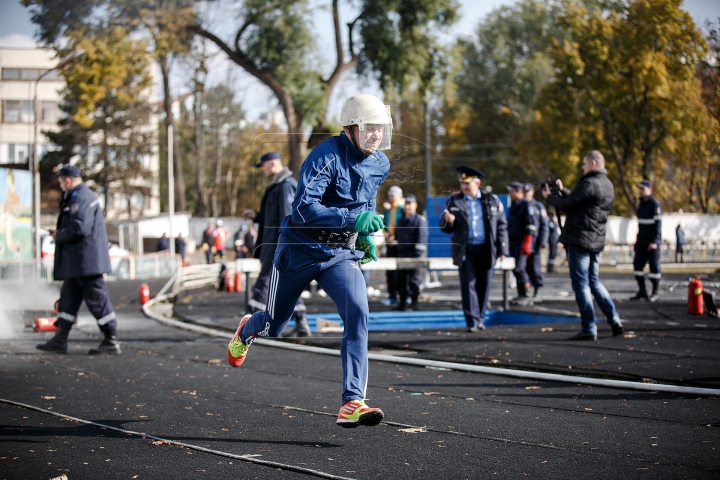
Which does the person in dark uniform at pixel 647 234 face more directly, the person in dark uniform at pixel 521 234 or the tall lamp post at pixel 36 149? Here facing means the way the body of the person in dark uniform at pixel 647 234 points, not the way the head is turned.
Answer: the person in dark uniform

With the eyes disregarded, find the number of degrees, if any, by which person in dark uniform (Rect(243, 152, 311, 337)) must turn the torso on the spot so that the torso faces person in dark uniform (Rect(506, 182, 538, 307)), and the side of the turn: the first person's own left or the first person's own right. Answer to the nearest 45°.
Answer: approximately 135° to the first person's own right

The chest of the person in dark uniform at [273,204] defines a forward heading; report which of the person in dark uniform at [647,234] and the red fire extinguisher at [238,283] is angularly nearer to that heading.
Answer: the red fire extinguisher

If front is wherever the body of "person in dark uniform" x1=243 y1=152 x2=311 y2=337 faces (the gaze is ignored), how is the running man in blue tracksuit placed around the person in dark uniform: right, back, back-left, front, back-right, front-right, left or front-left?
left

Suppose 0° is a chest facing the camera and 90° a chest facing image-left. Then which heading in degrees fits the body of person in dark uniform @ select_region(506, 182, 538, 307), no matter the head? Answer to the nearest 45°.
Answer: approximately 45°

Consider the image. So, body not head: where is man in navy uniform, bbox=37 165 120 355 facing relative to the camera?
to the viewer's left

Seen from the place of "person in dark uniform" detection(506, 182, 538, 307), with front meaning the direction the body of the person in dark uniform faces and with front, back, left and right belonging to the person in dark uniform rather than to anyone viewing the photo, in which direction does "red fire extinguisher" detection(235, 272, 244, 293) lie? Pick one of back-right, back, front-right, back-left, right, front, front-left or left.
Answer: right

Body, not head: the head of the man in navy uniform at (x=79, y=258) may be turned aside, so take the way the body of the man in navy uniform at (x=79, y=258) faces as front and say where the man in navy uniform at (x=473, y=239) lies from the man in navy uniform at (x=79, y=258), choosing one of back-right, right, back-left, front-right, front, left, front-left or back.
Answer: back

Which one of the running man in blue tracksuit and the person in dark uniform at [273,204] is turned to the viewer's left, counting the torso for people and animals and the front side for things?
the person in dark uniform

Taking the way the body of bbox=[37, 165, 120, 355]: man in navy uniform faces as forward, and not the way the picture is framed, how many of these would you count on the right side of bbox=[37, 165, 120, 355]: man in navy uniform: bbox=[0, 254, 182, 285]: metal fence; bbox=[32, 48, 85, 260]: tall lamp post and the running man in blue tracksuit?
2

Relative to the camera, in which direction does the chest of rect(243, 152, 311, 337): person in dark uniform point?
to the viewer's left

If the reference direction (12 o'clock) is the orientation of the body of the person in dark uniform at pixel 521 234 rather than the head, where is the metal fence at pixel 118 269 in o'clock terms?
The metal fence is roughly at 3 o'clock from the person in dark uniform.
